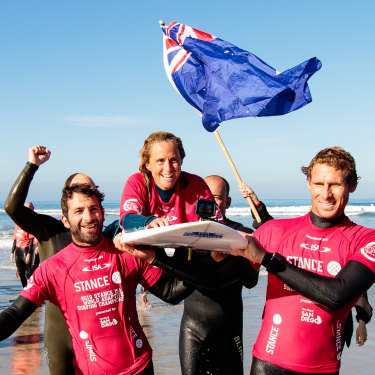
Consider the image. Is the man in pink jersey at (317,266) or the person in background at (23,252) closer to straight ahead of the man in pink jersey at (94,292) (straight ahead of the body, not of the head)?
the man in pink jersey

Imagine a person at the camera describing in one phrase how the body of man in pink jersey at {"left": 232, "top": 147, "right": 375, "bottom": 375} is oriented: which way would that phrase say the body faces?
toward the camera

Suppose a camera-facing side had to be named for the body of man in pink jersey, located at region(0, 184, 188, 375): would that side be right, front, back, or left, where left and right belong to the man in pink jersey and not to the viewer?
front

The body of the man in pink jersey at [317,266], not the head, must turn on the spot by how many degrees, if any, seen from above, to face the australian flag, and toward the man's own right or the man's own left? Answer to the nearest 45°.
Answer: approximately 180°

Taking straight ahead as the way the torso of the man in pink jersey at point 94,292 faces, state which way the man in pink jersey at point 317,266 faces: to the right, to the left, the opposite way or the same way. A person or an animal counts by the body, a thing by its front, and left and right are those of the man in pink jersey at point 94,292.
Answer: the same way

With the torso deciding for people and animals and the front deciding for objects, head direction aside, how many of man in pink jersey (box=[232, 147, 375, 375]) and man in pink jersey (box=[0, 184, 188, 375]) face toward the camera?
2

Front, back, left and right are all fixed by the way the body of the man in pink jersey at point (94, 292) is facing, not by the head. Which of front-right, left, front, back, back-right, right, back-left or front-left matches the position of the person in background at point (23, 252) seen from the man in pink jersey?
back

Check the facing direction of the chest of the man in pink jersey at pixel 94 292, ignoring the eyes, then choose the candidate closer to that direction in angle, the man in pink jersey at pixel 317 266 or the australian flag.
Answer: the man in pink jersey

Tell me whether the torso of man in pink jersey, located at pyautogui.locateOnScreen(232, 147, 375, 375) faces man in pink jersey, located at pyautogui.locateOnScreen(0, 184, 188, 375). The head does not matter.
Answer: no
